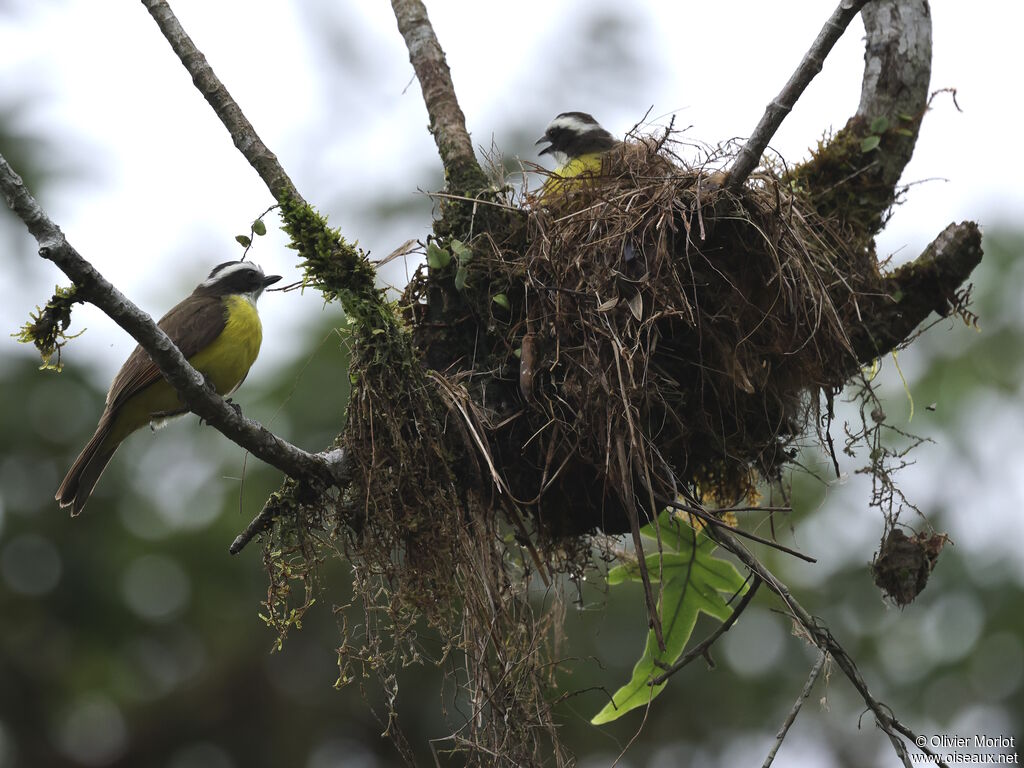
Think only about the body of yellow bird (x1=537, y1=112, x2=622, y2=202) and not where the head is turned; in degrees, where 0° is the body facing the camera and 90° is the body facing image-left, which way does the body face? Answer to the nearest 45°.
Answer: approximately 90°

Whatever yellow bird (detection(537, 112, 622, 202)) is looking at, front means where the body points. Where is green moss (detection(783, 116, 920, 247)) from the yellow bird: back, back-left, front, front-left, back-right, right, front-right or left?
back-left

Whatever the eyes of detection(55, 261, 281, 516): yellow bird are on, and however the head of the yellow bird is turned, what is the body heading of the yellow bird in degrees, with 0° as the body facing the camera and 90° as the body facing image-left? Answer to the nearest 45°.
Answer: approximately 270°
